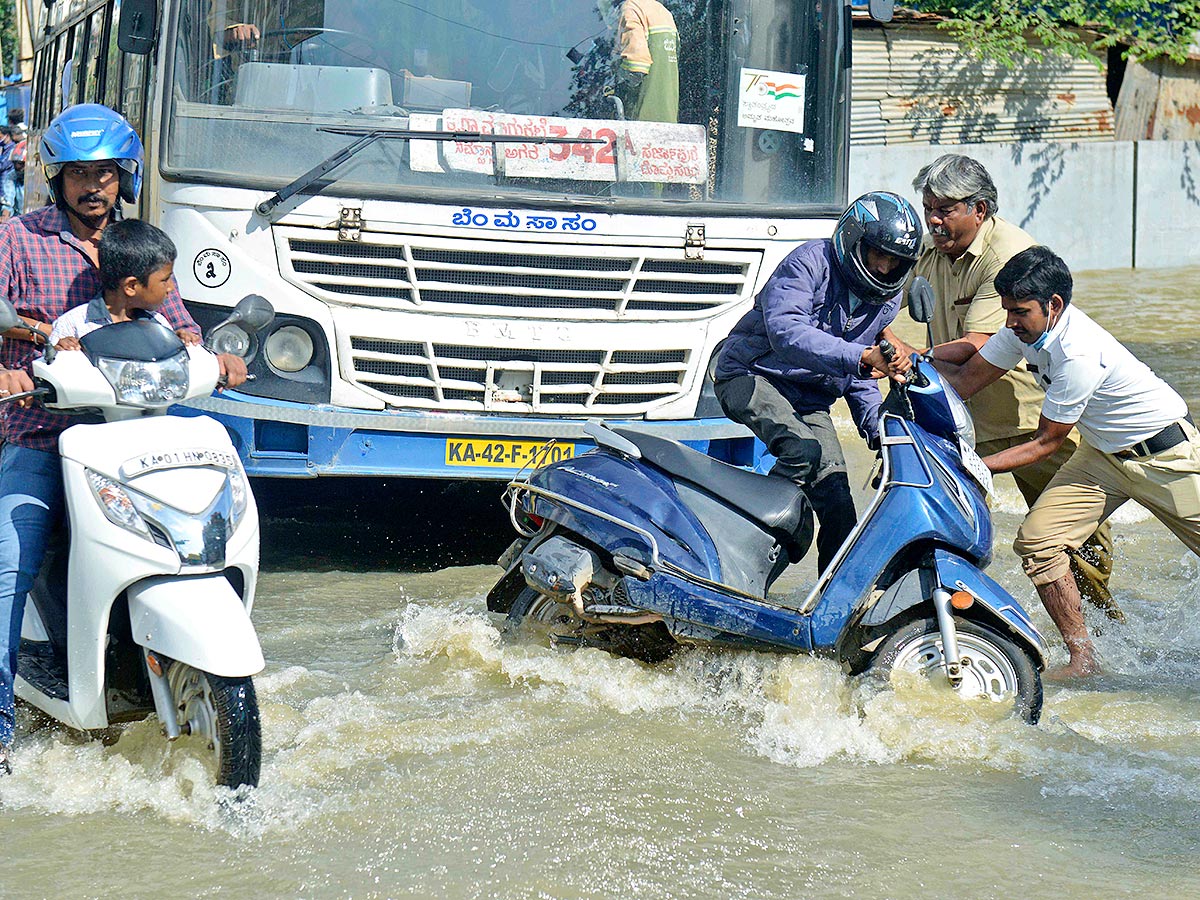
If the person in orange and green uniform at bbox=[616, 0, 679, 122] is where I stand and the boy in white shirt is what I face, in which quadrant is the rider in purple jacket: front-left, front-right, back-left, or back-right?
front-left

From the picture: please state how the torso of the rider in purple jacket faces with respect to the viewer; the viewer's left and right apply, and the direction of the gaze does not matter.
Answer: facing the viewer and to the right of the viewer

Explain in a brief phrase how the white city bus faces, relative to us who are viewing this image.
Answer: facing the viewer

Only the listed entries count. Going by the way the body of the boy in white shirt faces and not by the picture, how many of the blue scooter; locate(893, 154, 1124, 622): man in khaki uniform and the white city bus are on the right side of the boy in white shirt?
0

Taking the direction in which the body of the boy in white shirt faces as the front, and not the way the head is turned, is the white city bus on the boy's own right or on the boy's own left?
on the boy's own left

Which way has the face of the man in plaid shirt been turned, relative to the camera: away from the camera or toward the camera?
toward the camera

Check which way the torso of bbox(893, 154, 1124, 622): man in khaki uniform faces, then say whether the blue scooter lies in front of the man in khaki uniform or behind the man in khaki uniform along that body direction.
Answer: in front

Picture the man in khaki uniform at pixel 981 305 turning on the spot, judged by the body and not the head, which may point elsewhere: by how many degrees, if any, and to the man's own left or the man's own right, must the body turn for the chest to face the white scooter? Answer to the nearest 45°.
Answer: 0° — they already face it

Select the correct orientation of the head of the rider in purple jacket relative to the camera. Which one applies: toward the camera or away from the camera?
toward the camera

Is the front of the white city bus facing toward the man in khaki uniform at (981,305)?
no

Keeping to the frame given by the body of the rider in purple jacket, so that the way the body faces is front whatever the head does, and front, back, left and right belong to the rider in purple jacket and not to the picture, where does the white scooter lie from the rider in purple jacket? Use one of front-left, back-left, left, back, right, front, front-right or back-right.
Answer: right

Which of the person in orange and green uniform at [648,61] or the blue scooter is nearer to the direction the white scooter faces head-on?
the blue scooter

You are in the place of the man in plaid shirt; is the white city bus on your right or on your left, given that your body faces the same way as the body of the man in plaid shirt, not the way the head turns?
on your left
